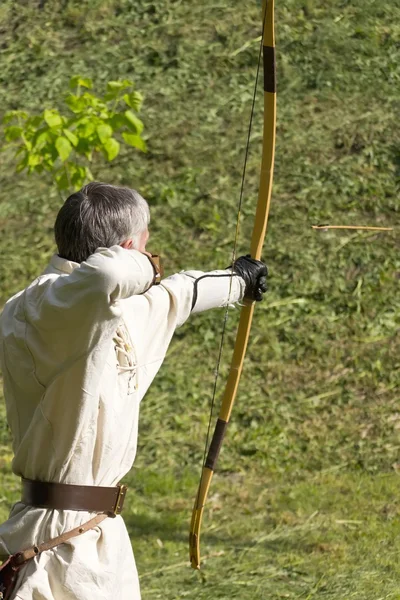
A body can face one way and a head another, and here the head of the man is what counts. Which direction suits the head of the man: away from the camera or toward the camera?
away from the camera

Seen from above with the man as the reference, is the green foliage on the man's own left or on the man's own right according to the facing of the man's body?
on the man's own left
